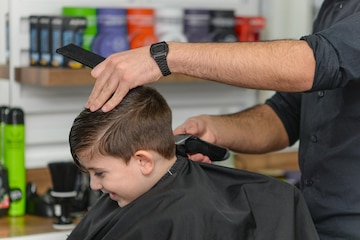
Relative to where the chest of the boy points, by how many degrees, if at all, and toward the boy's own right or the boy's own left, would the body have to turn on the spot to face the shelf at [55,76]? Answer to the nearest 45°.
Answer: approximately 45° to the boy's own right

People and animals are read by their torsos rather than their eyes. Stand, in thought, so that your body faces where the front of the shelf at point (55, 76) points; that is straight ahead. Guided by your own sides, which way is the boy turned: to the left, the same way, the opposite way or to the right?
to the right

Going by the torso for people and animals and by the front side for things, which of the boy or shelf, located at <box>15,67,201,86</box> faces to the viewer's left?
the boy

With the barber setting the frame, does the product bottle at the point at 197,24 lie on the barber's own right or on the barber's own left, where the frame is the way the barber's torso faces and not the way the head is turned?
on the barber's own right

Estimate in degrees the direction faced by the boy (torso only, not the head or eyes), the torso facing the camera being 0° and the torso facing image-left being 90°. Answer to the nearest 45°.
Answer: approximately 90°

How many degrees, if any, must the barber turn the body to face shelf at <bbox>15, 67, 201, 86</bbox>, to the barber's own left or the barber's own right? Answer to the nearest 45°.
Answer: approximately 90° to the barber's own right

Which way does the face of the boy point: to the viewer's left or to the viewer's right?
to the viewer's left

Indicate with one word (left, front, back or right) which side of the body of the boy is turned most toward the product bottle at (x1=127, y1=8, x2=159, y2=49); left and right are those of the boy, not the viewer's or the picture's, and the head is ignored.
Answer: right

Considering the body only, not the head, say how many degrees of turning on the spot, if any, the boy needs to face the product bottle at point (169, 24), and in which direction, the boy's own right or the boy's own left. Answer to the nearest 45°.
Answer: approximately 90° to the boy's own right

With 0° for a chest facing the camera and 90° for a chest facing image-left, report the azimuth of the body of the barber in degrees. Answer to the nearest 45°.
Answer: approximately 45°
